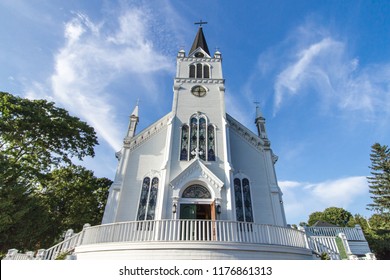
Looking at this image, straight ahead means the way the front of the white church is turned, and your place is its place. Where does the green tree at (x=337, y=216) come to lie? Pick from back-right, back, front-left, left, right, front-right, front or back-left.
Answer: back-left

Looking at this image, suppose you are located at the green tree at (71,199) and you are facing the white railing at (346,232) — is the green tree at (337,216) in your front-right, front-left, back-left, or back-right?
front-left

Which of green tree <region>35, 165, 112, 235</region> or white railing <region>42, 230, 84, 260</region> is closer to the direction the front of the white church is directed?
the white railing

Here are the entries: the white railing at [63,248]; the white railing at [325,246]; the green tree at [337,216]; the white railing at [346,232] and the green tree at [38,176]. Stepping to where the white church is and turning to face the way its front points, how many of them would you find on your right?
2

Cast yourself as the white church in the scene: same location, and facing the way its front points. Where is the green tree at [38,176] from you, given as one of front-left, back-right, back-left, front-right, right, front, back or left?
right

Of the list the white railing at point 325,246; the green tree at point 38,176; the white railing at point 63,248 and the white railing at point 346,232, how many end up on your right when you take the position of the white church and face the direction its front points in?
2

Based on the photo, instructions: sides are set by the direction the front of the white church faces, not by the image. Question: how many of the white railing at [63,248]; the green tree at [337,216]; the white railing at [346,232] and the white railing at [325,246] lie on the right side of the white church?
1

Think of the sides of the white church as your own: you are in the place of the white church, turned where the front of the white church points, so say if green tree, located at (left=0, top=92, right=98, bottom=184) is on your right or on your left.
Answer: on your right

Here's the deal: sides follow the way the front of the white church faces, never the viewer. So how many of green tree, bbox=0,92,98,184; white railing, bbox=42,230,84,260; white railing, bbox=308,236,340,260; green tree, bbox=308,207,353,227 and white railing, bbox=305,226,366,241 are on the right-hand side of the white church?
2

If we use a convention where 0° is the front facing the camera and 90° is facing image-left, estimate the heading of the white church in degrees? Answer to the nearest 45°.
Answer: approximately 0°

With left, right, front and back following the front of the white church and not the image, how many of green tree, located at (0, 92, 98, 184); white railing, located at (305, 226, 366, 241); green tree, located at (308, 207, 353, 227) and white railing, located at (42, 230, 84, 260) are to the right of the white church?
2

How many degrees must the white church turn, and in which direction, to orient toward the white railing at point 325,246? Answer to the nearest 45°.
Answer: approximately 90° to its left

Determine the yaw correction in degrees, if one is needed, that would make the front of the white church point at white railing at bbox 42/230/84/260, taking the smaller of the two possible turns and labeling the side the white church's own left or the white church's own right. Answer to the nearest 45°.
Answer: approximately 90° to the white church's own right

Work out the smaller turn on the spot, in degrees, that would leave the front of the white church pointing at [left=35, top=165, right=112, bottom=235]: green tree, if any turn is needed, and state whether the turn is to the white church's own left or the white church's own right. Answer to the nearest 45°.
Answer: approximately 135° to the white church's own right
